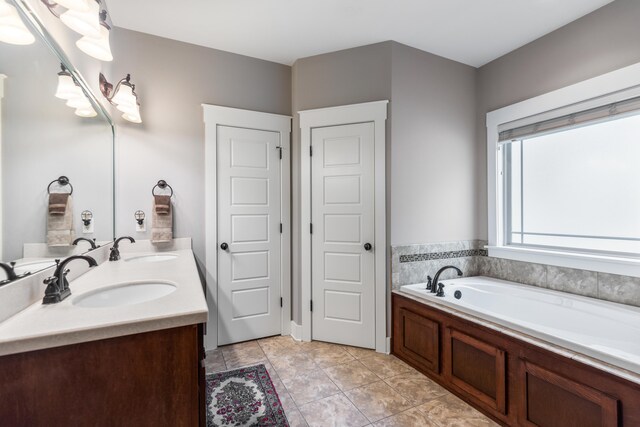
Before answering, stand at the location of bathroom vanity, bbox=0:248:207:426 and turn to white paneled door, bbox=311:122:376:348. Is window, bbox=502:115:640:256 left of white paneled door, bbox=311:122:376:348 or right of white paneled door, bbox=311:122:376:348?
right

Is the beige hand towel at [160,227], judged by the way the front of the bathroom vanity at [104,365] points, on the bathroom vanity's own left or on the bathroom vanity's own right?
on the bathroom vanity's own left

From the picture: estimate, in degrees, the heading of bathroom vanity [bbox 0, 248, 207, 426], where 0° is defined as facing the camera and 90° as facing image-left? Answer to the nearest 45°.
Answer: approximately 270°

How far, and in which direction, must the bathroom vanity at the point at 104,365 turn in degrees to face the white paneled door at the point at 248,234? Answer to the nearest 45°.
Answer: approximately 45° to its left
